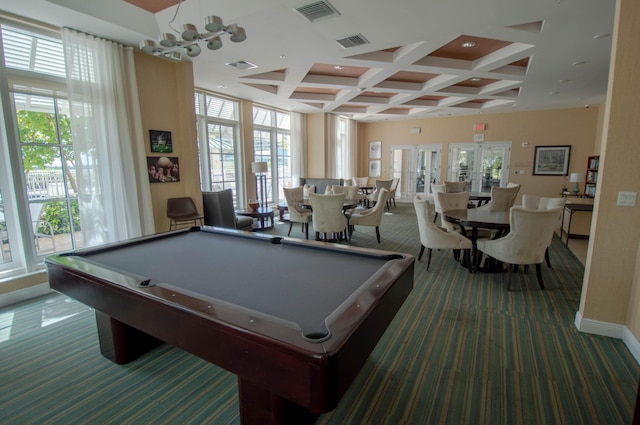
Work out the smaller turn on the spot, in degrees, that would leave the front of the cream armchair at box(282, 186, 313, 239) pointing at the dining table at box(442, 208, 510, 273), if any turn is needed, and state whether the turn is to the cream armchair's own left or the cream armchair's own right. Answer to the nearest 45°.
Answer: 0° — it already faces it

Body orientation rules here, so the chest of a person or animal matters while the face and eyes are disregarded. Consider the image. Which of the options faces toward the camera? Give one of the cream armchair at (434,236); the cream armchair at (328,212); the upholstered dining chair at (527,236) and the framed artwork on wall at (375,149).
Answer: the framed artwork on wall

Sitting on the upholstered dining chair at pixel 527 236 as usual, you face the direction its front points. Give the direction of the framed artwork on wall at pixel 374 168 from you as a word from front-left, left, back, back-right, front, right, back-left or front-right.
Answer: front

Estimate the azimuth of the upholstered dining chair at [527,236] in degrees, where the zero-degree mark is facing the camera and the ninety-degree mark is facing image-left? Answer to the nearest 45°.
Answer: approximately 135°

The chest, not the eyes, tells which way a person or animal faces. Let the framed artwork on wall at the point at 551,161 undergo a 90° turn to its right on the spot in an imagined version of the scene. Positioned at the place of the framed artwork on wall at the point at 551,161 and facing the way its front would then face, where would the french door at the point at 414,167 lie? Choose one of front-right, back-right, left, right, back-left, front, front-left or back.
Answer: front

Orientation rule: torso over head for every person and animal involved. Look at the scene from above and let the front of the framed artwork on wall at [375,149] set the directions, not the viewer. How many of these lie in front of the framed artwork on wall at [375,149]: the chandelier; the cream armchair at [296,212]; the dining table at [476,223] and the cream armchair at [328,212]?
4

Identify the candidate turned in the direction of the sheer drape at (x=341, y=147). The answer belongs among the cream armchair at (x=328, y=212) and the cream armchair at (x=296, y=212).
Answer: the cream armchair at (x=328, y=212)

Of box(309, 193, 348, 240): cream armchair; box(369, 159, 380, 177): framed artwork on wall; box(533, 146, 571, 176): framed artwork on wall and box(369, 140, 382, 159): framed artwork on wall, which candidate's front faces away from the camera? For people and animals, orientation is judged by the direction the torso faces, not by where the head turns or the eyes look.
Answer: the cream armchair

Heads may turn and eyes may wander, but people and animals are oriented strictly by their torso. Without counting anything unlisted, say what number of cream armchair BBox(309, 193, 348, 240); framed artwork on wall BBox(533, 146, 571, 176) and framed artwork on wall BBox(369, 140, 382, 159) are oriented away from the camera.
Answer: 1

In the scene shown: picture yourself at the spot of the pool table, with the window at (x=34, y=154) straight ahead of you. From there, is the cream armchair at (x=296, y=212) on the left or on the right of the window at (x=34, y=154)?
right

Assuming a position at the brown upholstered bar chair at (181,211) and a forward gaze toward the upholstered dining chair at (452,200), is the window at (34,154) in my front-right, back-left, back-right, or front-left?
back-right

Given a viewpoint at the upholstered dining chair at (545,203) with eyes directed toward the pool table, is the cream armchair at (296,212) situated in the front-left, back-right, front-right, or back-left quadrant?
front-right

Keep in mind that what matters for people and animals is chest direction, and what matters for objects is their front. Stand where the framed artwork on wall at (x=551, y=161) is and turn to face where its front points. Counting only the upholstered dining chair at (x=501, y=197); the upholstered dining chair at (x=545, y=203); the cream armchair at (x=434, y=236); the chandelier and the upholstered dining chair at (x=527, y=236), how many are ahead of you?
5

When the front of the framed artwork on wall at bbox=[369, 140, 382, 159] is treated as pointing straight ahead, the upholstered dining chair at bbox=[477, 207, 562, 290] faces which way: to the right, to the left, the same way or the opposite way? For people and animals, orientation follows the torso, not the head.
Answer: the opposite way

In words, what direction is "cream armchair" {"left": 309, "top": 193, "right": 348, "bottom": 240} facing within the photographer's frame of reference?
facing away from the viewer

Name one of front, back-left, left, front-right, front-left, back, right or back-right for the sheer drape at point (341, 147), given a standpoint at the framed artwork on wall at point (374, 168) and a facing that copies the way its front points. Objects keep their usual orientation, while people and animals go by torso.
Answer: front-right

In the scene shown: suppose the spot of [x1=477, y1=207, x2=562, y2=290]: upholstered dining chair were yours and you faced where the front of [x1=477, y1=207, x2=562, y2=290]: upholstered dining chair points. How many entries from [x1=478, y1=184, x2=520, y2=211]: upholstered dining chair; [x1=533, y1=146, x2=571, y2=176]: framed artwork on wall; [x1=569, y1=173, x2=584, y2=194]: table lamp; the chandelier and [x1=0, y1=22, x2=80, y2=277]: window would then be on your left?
2

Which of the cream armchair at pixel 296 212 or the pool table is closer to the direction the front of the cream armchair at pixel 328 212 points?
the cream armchair

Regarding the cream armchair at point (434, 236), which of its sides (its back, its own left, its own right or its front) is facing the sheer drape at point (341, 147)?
left

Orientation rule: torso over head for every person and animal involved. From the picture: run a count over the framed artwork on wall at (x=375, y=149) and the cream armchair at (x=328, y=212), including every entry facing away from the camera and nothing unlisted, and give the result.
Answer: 1

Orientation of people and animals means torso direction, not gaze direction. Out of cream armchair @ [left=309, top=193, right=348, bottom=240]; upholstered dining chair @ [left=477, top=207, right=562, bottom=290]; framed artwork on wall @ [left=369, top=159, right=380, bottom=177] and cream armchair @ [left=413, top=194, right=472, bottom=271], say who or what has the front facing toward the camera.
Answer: the framed artwork on wall

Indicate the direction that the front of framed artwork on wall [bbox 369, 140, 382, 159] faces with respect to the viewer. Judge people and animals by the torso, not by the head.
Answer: facing the viewer
